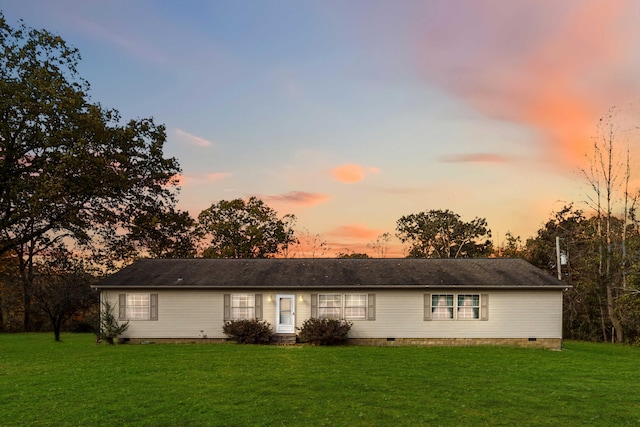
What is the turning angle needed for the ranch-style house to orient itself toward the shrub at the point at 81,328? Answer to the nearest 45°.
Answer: approximately 135° to its right

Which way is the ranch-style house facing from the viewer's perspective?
toward the camera

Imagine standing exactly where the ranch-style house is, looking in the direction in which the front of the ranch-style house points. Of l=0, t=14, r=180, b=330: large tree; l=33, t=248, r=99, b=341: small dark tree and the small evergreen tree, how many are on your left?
0

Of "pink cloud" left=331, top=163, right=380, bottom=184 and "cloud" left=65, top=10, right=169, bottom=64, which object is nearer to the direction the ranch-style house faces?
the cloud

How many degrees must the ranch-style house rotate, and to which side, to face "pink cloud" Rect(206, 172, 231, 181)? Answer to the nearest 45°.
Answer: approximately 135° to its right

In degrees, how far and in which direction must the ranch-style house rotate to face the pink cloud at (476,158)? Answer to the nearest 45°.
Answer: approximately 135° to its left

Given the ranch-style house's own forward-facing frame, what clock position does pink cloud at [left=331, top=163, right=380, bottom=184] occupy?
The pink cloud is roughly at 6 o'clock from the ranch-style house.

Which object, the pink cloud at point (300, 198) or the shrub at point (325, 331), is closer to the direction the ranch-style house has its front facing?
the shrub

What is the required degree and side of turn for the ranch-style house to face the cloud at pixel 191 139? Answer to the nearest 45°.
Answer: approximately 135° to its right

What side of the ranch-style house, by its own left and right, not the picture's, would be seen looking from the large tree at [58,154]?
right

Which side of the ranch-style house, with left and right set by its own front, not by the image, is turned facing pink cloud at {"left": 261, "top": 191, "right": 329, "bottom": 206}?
back

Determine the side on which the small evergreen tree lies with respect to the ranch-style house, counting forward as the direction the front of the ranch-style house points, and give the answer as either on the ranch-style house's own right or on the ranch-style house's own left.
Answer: on the ranch-style house's own right
